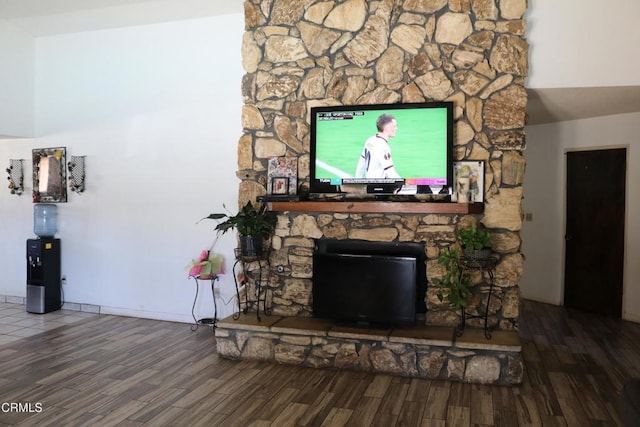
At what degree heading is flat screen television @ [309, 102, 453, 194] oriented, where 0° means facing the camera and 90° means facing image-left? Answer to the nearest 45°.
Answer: approximately 0°

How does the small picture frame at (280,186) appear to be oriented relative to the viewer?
toward the camera

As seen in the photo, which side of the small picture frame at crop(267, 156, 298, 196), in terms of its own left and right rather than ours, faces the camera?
front

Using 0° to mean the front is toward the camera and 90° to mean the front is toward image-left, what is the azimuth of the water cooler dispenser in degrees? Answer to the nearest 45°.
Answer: approximately 45°

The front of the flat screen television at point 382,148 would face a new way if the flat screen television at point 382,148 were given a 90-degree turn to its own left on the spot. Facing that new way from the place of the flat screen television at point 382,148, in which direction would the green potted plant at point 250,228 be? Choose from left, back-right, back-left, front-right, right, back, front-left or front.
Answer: back

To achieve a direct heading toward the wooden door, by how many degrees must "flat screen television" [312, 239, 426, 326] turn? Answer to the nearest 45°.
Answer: approximately 135° to its left

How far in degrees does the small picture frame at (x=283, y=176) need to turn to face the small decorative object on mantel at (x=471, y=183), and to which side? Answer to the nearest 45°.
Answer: approximately 90° to its left

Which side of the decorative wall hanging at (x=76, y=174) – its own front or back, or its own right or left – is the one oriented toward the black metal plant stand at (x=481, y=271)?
left

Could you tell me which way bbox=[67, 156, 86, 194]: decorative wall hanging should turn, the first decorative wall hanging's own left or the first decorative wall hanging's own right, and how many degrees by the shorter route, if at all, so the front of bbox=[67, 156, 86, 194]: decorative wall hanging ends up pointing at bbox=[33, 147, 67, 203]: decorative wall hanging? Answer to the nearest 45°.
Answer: approximately 90° to the first decorative wall hanging's own right

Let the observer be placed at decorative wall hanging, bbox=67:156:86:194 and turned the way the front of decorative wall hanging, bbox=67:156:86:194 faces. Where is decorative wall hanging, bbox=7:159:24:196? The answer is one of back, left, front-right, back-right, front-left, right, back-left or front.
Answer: right

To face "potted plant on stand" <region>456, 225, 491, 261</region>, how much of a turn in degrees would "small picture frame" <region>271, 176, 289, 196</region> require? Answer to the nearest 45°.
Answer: approximately 45° to its left

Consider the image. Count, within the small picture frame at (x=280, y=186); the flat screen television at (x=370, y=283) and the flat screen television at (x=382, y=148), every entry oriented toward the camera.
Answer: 3

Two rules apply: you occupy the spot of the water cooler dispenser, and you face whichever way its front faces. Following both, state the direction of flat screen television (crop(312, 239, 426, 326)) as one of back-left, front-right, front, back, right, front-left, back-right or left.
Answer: left

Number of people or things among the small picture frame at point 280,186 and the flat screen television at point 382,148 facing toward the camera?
2

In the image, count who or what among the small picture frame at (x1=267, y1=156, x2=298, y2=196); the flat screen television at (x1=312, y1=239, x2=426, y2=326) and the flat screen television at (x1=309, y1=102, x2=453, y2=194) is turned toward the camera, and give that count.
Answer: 3
